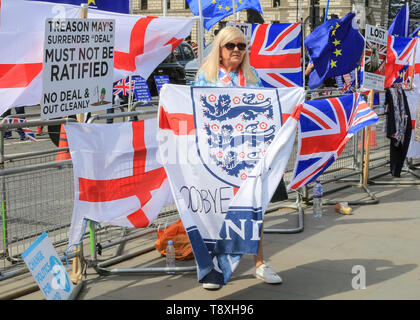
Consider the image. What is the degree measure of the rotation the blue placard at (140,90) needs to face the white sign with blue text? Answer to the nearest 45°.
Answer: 0° — it already faces it

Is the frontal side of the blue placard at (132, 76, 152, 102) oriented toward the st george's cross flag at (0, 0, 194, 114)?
yes

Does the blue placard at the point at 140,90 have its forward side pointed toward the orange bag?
yes

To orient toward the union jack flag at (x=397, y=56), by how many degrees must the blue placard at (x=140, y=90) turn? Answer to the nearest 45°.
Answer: approximately 45° to its left

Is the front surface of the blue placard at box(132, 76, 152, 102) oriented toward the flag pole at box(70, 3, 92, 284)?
yes

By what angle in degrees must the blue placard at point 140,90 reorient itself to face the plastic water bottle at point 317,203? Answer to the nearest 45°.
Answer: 0° — it already faces it

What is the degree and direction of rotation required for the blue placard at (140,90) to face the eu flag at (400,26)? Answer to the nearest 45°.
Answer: approximately 45° to its left

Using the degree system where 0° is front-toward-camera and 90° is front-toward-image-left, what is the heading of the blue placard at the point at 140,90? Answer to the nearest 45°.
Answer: approximately 0°
